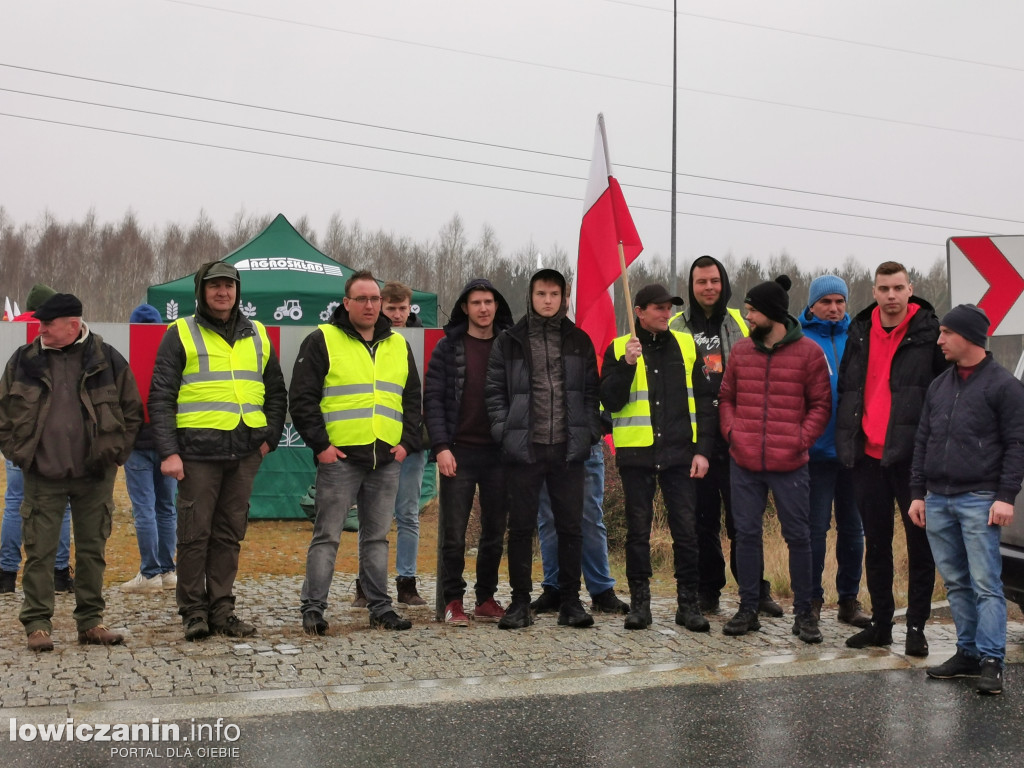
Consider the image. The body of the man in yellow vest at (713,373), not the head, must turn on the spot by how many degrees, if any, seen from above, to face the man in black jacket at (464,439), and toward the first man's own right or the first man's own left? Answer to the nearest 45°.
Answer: approximately 90° to the first man's own right

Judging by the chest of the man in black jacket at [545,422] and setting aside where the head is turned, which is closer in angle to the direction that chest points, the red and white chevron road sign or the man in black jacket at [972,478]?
the man in black jacket

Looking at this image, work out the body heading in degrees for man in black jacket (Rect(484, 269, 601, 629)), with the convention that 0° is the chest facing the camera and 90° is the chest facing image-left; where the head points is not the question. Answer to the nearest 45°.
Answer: approximately 0°

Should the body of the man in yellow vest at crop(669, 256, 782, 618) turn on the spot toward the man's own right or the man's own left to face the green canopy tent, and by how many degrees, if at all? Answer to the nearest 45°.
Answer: approximately 135° to the man's own right

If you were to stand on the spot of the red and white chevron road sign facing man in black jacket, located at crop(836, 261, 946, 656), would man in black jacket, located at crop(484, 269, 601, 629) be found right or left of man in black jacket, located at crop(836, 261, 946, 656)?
right

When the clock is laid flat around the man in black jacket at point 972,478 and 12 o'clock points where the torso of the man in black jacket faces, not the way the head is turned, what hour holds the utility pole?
The utility pole is roughly at 4 o'clock from the man in black jacket.

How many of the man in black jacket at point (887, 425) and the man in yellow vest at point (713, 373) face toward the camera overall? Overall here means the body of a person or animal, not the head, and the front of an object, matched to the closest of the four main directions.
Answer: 2

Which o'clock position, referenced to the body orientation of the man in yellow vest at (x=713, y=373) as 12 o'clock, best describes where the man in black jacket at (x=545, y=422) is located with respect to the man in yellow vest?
The man in black jacket is roughly at 2 o'clock from the man in yellow vest.

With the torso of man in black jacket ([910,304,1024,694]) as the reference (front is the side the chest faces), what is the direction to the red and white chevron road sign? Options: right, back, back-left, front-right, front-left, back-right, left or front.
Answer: back-right

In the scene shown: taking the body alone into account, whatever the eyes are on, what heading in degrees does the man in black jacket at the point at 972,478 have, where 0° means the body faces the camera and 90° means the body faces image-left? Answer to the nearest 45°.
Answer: approximately 45°

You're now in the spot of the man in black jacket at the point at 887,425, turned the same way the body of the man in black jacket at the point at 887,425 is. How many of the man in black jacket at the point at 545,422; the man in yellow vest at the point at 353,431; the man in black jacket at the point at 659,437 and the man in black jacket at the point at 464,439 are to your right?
4
